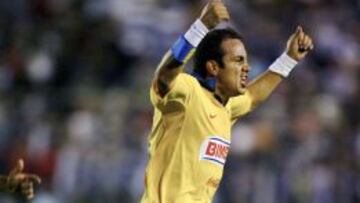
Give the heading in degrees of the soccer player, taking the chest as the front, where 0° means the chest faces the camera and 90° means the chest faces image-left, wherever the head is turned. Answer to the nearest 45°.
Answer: approximately 315°
